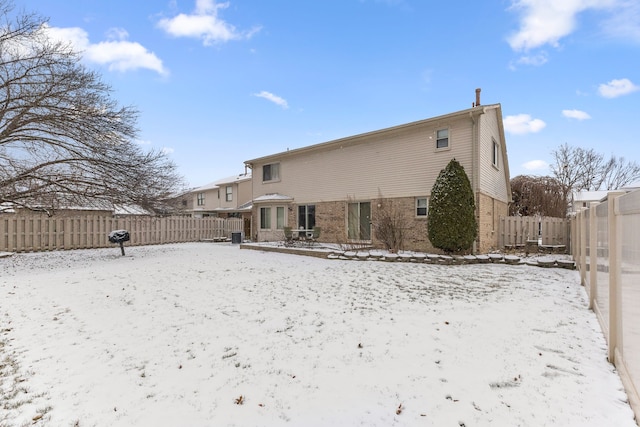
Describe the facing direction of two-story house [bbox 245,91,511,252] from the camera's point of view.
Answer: facing away from the viewer and to the right of the viewer

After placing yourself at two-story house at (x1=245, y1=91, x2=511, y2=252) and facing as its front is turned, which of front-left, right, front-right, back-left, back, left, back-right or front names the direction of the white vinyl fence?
back-right

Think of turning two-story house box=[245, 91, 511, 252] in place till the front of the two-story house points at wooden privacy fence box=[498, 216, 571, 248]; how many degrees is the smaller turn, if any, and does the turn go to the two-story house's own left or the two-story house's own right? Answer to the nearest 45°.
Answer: approximately 45° to the two-story house's own right
